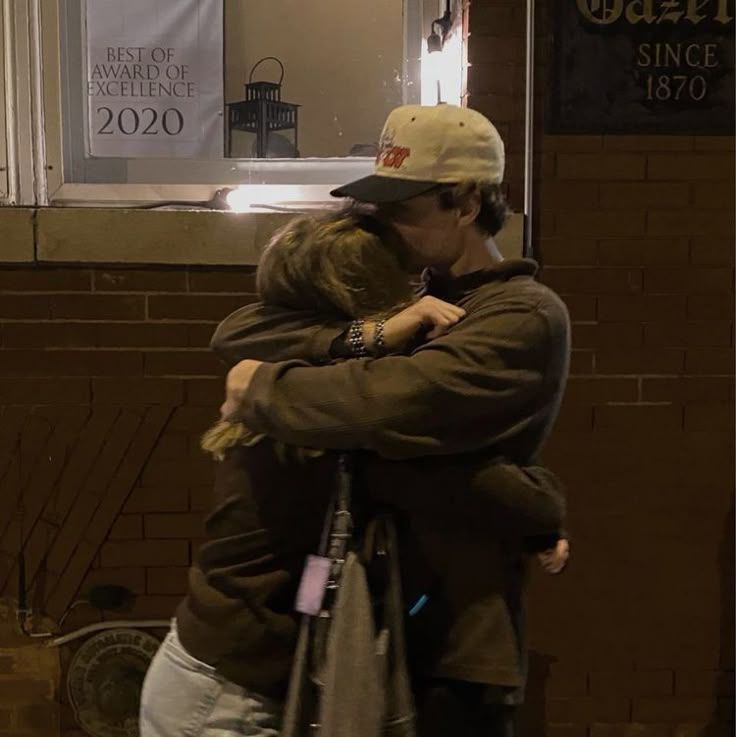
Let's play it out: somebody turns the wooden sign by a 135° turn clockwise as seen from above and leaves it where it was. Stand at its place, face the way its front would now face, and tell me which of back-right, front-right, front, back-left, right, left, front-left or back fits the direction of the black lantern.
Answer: front-left

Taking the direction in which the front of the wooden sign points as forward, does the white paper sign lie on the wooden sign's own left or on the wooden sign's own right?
on the wooden sign's own right

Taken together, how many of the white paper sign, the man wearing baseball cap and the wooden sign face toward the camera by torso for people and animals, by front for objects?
2

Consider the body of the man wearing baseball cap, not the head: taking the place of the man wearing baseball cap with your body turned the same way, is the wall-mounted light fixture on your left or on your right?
on your right

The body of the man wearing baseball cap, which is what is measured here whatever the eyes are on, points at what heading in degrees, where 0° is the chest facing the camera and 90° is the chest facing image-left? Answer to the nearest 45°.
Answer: approximately 90°

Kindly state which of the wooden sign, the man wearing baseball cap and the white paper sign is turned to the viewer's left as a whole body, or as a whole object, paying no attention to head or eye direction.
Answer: the man wearing baseball cap

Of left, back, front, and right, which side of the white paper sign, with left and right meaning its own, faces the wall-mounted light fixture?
left

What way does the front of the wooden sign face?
toward the camera

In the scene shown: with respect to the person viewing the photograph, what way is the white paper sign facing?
facing the viewer

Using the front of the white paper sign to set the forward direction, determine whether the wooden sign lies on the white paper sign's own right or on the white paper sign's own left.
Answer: on the white paper sign's own left

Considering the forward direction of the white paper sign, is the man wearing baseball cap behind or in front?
in front

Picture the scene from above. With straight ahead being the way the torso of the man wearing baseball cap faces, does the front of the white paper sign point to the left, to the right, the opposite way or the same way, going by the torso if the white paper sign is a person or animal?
to the left

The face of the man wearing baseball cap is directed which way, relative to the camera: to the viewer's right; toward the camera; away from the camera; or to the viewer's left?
to the viewer's left
